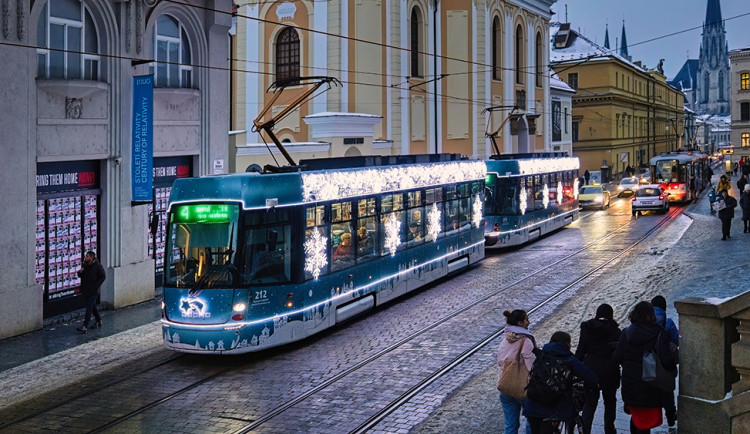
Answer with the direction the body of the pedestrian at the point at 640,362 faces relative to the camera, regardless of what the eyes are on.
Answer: away from the camera

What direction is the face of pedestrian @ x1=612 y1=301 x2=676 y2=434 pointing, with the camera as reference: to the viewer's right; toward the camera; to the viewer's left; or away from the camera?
away from the camera

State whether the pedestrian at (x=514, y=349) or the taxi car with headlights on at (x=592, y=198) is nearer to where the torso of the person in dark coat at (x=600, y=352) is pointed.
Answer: the taxi car with headlights on

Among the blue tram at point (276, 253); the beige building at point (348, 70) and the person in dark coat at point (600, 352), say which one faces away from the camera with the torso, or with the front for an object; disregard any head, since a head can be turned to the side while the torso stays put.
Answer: the person in dark coat

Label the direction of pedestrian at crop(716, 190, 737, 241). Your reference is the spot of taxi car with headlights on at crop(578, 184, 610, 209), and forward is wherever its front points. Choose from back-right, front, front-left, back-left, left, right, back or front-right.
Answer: front-left

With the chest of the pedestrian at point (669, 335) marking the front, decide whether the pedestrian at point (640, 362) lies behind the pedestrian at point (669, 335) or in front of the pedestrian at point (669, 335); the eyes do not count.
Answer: behind

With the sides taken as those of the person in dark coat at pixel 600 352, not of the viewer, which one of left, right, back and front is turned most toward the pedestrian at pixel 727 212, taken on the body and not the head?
front

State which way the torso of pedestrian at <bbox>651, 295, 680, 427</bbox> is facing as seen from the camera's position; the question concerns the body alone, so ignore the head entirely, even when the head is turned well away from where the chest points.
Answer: away from the camera

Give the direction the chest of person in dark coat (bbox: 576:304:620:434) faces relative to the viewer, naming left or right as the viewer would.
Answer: facing away from the viewer

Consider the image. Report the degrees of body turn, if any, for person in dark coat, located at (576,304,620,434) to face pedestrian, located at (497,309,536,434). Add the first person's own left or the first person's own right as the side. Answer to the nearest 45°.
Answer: approximately 90° to the first person's own left

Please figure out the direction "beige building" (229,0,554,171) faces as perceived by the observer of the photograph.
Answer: facing the viewer and to the right of the viewer

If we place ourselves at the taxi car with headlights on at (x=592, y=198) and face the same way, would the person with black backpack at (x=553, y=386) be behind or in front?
in front

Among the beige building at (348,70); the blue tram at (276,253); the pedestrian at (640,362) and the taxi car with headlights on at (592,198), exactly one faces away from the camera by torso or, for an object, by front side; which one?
the pedestrian
